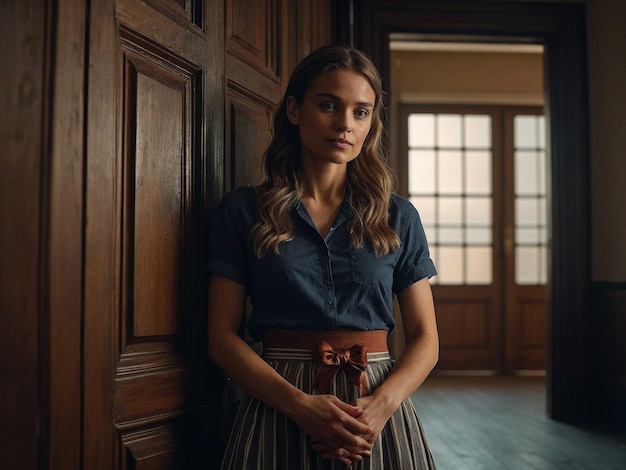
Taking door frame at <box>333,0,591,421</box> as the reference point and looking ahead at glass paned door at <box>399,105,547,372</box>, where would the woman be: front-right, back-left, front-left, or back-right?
back-left

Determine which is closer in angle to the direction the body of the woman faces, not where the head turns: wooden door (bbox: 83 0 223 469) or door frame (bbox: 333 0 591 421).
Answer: the wooden door

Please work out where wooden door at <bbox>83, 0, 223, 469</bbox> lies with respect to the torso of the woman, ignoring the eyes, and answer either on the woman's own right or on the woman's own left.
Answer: on the woman's own right

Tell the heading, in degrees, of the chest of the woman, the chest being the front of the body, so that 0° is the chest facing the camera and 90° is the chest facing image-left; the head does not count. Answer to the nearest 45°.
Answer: approximately 0°

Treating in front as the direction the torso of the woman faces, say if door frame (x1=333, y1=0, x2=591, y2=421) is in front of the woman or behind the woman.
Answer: behind

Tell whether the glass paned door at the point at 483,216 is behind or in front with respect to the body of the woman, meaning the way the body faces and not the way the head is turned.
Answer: behind
